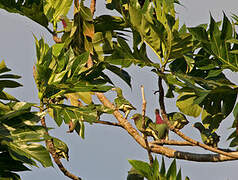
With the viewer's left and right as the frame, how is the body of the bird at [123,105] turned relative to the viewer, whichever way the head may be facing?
facing to the left of the viewer

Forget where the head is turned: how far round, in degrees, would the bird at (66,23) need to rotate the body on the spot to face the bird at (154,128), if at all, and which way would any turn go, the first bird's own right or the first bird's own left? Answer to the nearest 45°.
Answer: approximately 135° to the first bird's own left

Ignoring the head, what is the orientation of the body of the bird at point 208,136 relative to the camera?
to the viewer's left

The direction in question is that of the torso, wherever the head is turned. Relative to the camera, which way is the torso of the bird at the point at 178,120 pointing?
to the viewer's left
